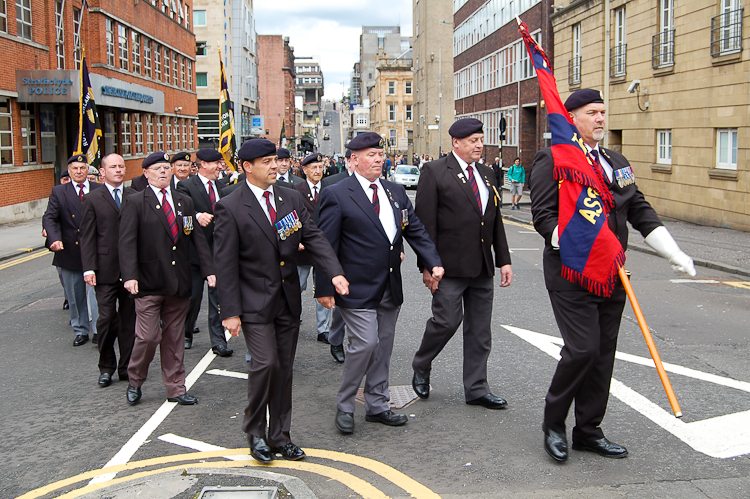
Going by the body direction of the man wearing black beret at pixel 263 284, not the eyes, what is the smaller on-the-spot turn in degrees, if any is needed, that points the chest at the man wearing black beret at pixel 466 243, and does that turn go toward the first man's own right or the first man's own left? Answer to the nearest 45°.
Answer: approximately 90° to the first man's own left

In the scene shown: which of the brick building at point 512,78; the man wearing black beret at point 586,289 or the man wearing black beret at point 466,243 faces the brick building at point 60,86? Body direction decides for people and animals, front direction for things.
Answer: the brick building at point 512,78

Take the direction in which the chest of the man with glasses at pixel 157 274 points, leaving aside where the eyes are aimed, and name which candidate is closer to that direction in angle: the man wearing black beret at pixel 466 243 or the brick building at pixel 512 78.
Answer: the man wearing black beret

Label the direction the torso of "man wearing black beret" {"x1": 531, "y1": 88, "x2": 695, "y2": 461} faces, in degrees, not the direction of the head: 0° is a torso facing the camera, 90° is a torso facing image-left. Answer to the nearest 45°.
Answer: approximately 315°

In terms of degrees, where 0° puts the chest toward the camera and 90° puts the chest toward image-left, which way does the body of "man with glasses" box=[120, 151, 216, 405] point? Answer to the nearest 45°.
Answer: approximately 315°

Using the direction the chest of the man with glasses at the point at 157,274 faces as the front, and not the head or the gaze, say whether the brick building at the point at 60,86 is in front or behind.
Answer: behind

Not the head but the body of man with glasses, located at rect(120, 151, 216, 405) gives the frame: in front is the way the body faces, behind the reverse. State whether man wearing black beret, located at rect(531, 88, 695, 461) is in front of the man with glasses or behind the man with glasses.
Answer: in front

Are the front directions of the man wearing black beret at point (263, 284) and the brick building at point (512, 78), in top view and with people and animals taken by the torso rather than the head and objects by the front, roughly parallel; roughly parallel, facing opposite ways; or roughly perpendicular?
roughly perpendicular

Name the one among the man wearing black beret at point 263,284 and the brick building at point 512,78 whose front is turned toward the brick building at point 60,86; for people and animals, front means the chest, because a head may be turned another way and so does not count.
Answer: the brick building at point 512,78
